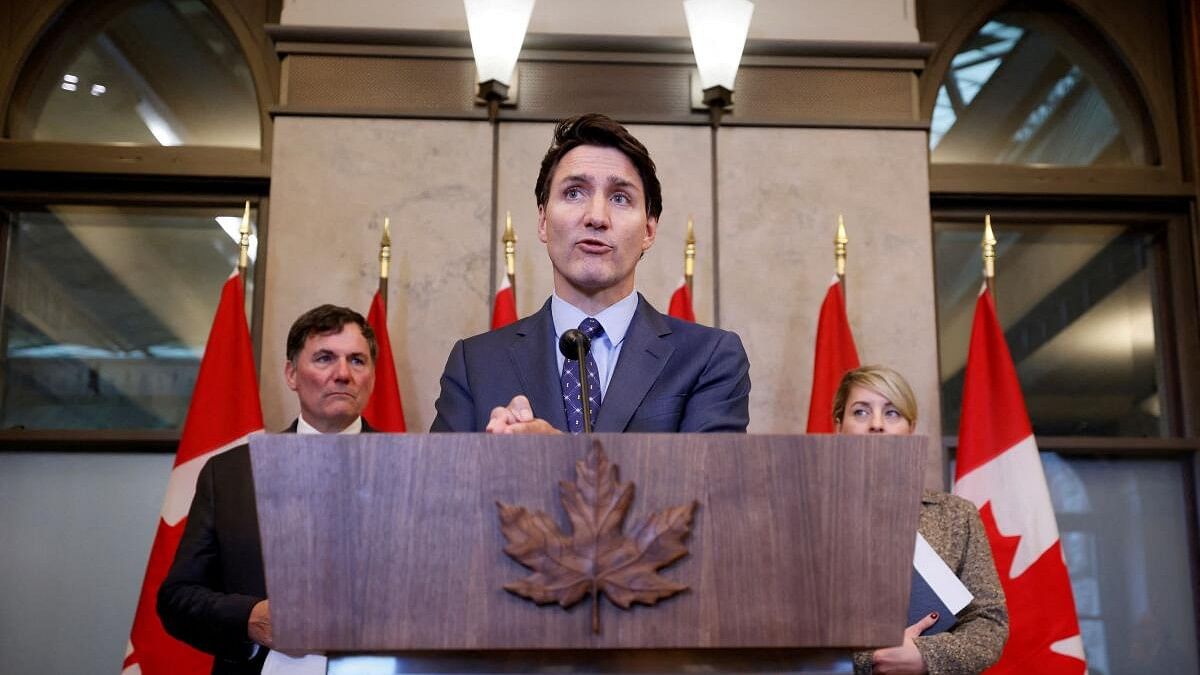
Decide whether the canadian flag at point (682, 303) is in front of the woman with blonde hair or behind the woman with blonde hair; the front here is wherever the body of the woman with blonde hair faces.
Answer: behind

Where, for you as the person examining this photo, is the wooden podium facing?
facing the viewer

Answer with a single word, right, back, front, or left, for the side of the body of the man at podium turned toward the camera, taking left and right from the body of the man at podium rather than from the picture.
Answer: front

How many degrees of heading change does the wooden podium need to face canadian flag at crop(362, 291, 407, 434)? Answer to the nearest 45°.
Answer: approximately 180°

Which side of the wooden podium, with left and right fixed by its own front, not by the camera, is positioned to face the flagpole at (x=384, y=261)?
back

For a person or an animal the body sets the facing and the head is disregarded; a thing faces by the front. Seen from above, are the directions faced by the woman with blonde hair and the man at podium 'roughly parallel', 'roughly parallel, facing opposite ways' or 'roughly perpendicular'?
roughly parallel

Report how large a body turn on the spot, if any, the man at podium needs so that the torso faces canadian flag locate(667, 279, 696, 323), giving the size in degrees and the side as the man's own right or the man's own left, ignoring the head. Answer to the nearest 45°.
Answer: approximately 180°

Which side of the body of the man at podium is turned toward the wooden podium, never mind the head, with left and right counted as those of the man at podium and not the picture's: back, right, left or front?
front

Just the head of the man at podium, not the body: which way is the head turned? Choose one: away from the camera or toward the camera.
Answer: toward the camera

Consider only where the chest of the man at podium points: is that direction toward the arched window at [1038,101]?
no

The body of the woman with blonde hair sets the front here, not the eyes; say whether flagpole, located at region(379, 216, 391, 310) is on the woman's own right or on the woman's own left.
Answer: on the woman's own right

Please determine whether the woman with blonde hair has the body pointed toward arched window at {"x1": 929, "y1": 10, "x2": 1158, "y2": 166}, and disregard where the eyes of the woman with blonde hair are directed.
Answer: no
